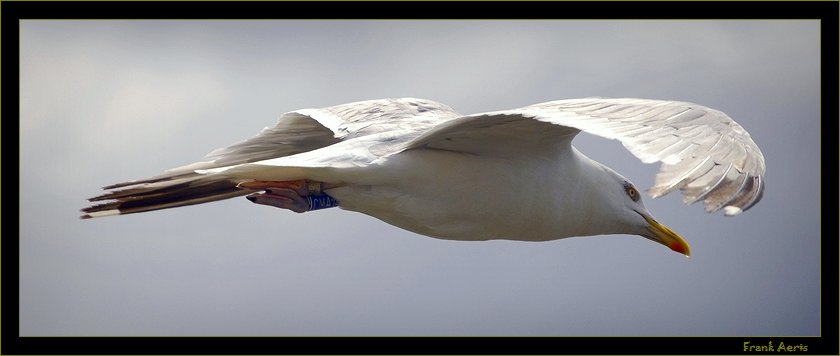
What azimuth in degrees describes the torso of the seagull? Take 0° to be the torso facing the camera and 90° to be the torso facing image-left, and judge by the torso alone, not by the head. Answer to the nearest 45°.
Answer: approximately 270°
